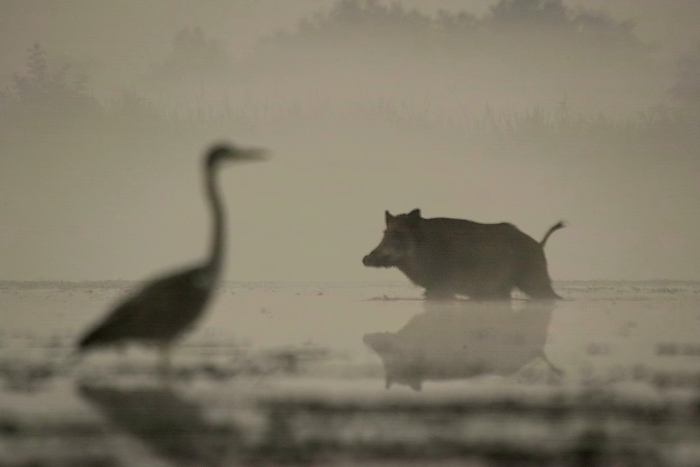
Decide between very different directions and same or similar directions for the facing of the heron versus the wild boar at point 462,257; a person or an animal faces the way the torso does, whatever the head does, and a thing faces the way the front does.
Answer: very different directions

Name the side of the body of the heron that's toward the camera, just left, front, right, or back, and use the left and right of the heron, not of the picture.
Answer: right

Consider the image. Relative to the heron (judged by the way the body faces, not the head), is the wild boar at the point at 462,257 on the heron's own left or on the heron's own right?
on the heron's own left

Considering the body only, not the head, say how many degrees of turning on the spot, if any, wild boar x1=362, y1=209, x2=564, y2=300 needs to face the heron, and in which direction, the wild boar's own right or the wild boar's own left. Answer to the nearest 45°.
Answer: approximately 90° to the wild boar's own left

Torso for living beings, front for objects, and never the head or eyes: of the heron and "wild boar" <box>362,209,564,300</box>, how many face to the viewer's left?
1

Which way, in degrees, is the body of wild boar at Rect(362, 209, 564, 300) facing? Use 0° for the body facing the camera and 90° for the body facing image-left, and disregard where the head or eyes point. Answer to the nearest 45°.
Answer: approximately 90°
